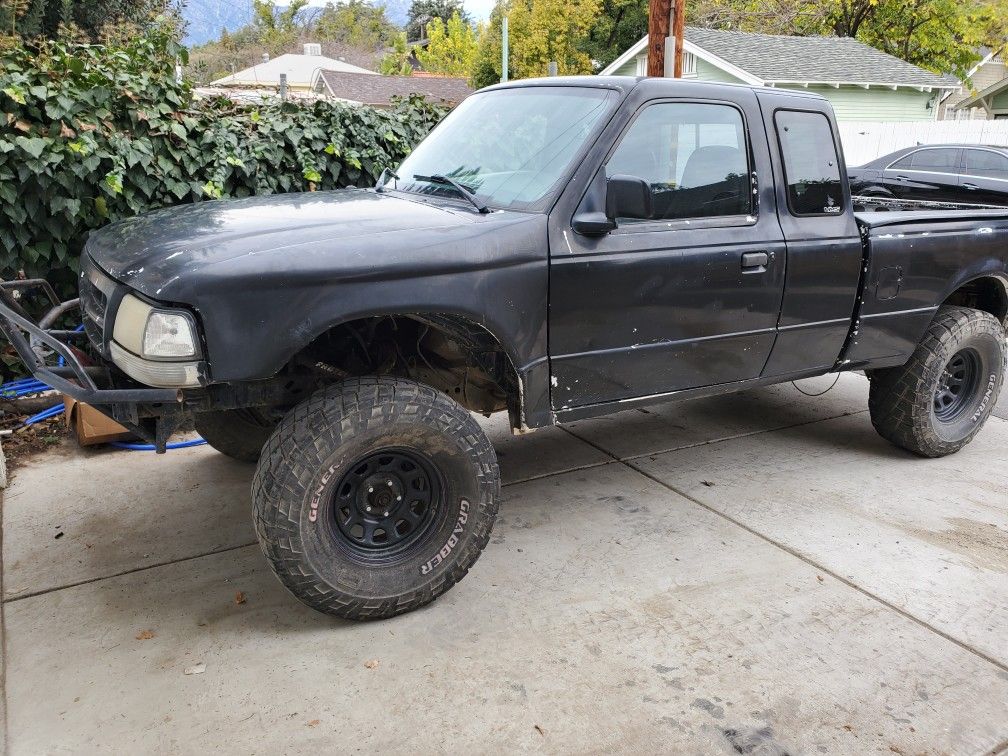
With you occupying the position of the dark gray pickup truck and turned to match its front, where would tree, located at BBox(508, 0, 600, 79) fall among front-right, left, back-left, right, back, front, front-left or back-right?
back-right

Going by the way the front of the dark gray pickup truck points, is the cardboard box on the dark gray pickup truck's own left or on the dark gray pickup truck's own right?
on the dark gray pickup truck's own right

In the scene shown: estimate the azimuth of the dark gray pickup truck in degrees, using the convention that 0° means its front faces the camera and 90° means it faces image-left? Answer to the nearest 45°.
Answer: approximately 45°

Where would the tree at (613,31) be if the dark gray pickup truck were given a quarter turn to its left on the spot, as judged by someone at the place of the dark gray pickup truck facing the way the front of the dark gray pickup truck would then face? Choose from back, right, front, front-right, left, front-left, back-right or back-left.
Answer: back-left

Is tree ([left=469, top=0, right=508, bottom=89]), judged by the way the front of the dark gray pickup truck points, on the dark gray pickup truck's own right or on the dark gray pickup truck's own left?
on the dark gray pickup truck's own right

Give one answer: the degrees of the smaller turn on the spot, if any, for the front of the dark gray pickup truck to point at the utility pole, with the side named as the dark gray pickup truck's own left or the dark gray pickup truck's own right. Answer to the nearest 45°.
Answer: approximately 135° to the dark gray pickup truck's own right

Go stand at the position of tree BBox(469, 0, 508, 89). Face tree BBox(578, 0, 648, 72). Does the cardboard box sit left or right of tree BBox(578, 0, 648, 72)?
right

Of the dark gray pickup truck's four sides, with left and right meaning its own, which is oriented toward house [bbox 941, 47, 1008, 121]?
back

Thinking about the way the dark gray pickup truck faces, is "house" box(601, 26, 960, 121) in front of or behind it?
behind

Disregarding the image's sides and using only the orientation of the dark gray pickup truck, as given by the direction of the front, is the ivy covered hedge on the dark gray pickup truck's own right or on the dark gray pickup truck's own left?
on the dark gray pickup truck's own right
